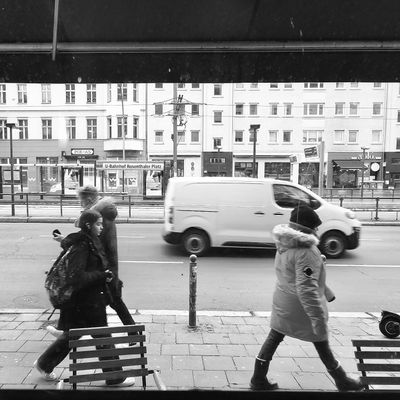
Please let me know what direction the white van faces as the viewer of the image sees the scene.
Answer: facing to the right of the viewer

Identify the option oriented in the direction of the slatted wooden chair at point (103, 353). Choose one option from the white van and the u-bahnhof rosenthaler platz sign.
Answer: the u-bahnhof rosenthaler platz sign

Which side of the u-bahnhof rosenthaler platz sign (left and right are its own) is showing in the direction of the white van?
front

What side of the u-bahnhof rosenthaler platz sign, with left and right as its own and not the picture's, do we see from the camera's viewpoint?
front

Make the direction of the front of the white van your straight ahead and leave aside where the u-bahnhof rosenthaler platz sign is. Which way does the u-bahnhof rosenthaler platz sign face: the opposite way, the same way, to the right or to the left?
to the right

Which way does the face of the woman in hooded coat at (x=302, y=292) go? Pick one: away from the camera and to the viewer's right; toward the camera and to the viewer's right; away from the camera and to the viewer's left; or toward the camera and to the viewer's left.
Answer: away from the camera and to the viewer's right
